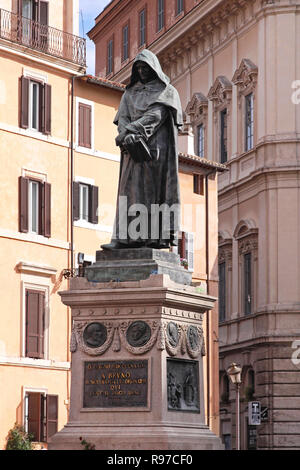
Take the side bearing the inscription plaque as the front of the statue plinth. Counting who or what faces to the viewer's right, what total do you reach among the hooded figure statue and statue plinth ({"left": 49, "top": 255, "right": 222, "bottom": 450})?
0

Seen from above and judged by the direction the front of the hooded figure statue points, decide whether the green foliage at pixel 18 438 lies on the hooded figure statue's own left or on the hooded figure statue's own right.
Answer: on the hooded figure statue's own right

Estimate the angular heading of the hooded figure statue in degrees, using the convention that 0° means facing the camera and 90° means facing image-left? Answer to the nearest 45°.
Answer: approximately 45°

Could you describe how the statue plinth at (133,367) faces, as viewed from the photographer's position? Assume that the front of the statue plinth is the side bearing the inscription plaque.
facing the viewer and to the left of the viewer

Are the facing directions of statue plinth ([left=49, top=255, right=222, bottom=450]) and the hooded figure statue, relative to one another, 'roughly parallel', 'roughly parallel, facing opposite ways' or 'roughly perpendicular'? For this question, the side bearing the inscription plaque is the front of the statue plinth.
roughly parallel
